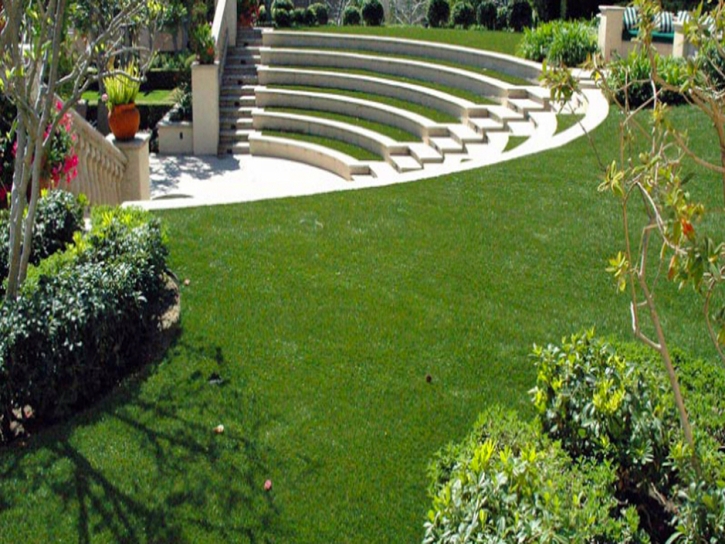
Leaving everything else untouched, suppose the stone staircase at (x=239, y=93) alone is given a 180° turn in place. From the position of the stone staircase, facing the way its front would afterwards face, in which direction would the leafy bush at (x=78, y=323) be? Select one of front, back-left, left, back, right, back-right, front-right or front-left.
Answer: back

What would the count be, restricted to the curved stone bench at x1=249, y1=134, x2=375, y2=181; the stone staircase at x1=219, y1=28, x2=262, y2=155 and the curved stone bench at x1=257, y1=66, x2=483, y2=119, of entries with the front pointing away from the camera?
0

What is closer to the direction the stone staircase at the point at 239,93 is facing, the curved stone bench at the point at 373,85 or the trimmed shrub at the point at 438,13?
the curved stone bench

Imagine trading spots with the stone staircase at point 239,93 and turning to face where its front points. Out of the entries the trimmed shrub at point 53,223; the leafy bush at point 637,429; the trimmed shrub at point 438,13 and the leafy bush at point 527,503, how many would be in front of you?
3

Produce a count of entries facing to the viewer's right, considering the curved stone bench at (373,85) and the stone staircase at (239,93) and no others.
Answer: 0

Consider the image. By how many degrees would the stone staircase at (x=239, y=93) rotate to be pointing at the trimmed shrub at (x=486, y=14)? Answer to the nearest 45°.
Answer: approximately 135° to its left

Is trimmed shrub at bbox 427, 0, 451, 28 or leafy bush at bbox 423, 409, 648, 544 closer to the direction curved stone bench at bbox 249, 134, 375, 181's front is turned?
the leafy bush

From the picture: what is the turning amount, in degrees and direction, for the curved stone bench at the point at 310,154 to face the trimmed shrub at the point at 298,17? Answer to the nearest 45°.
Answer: approximately 135° to its right

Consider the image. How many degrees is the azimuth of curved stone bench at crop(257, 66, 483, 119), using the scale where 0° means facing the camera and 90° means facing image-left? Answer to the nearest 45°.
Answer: approximately 45°

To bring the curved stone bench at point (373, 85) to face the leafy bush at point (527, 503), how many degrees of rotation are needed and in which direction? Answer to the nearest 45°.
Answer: approximately 45° to its left

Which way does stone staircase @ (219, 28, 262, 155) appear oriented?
toward the camera

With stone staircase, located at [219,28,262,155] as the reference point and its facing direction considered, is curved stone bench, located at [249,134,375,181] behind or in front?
in front

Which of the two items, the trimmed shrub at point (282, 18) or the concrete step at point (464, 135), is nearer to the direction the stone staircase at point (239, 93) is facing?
the concrete step

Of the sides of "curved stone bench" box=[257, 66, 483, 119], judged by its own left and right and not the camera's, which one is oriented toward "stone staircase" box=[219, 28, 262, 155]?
right

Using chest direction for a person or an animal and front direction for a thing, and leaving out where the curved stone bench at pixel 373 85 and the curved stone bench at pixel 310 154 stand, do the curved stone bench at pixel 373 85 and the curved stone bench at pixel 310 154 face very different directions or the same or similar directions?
same or similar directions

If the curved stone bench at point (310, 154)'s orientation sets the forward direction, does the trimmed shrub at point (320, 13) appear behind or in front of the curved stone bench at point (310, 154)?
behind
